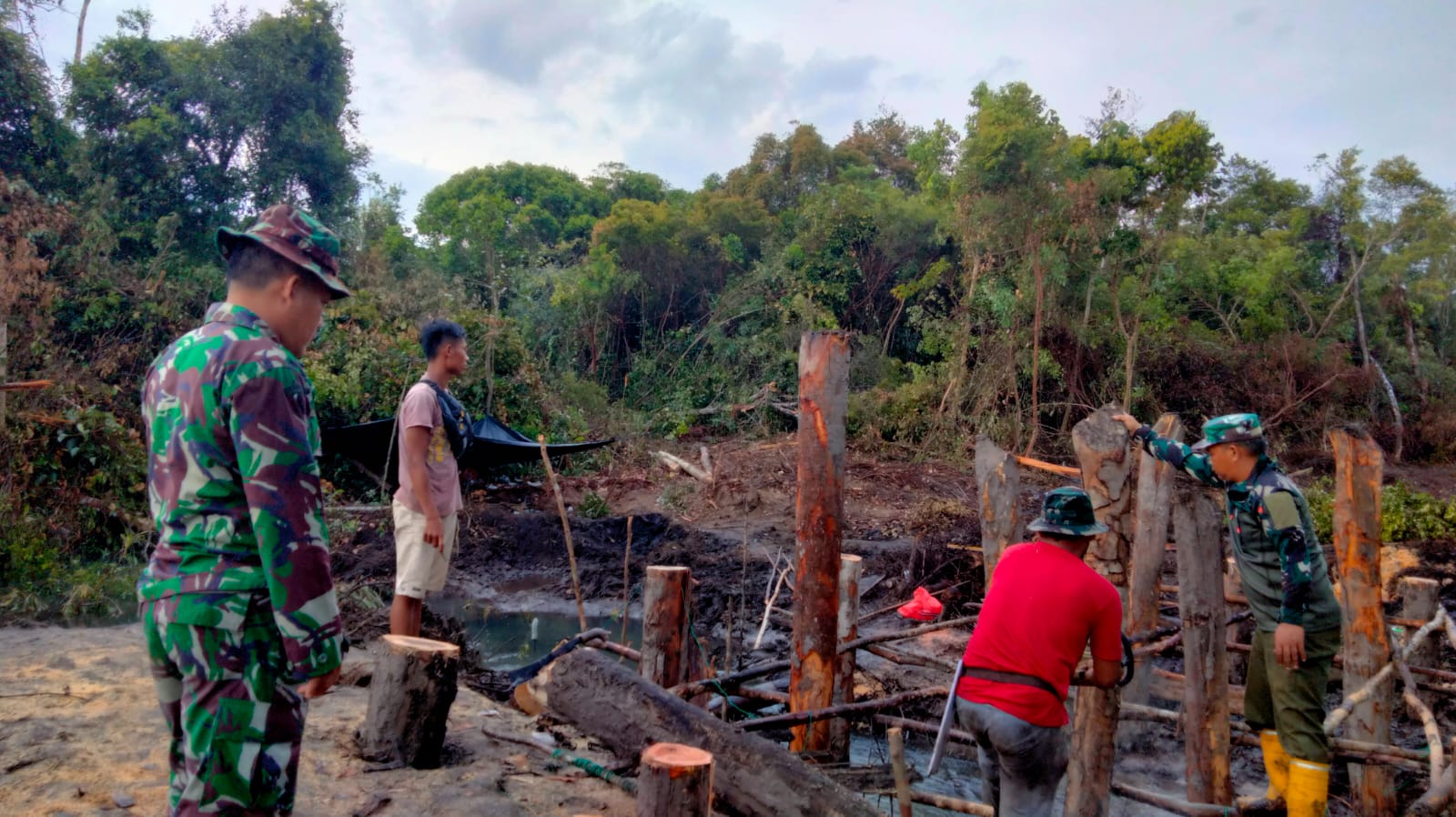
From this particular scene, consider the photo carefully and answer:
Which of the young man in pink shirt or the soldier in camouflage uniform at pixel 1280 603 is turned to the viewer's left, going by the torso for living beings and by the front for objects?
the soldier in camouflage uniform

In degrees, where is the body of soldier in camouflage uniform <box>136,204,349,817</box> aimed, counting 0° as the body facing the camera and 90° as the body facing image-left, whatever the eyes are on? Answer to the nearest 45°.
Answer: approximately 225°

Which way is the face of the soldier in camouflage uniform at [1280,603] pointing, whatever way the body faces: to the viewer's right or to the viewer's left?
to the viewer's left

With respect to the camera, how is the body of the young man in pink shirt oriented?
to the viewer's right

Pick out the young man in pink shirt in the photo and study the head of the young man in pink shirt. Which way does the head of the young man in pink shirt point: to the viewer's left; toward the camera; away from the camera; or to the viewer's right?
to the viewer's right

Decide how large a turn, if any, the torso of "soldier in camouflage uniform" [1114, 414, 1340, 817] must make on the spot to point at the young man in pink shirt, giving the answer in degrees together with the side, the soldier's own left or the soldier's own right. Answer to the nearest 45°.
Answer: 0° — they already face them

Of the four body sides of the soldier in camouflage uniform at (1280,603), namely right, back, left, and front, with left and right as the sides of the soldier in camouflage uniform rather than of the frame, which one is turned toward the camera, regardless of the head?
left

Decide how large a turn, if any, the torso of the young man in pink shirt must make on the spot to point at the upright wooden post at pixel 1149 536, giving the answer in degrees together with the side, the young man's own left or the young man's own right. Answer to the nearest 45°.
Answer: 0° — they already face it
